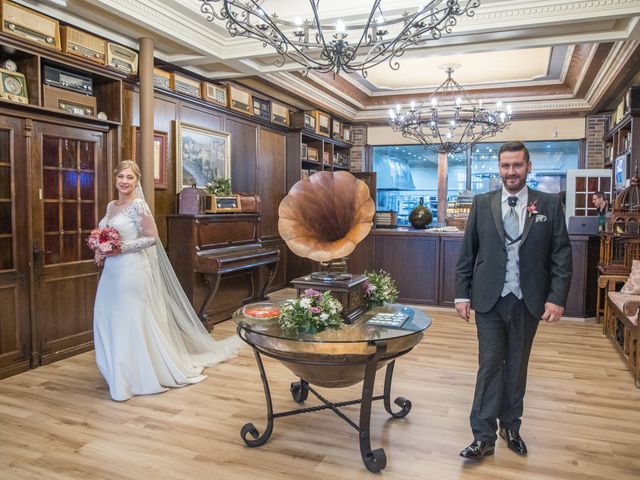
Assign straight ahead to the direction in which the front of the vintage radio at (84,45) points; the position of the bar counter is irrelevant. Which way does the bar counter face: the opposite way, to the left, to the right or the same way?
to the right

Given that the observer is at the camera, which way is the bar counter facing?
facing the viewer

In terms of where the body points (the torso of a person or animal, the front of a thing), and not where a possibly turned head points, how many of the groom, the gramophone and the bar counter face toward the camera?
3

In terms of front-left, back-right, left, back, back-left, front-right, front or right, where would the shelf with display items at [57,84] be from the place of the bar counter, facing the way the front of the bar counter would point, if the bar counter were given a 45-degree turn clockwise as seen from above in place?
front

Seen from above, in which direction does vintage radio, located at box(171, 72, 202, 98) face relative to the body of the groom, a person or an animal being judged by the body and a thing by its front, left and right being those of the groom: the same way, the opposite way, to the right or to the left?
to the left

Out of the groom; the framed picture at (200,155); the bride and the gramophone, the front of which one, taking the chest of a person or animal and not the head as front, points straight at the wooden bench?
the framed picture

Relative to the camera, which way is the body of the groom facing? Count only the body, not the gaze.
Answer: toward the camera

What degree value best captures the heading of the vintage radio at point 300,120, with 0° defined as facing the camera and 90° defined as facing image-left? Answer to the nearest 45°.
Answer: approximately 315°

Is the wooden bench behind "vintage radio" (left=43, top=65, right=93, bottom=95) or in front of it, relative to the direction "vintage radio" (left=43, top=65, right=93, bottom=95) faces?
in front

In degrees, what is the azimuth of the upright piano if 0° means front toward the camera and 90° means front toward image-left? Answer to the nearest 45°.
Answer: approximately 315°
